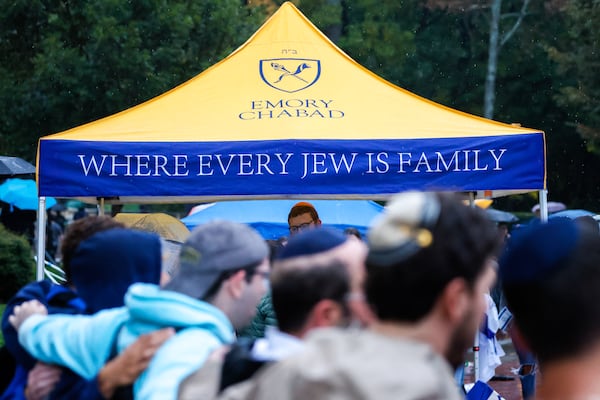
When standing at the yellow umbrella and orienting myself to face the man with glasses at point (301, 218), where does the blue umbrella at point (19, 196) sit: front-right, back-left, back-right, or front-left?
back-left

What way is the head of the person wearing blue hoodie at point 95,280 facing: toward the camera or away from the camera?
away from the camera

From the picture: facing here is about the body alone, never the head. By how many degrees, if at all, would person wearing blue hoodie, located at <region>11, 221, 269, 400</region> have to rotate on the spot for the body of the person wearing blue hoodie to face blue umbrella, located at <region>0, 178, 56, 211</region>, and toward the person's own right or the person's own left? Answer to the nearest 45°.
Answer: approximately 45° to the person's own left

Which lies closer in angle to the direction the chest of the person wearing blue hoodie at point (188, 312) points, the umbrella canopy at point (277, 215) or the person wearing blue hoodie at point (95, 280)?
the umbrella canopy

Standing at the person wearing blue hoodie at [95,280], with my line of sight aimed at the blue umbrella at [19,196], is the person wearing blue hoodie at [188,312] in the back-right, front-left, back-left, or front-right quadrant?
back-right

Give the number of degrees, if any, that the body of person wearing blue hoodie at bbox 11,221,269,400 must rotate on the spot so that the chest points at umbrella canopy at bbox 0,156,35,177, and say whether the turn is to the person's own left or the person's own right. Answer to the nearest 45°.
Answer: approximately 45° to the person's own left

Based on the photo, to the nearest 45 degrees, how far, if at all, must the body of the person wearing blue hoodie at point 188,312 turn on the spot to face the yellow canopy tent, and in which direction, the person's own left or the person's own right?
approximately 45° to the person's own left
